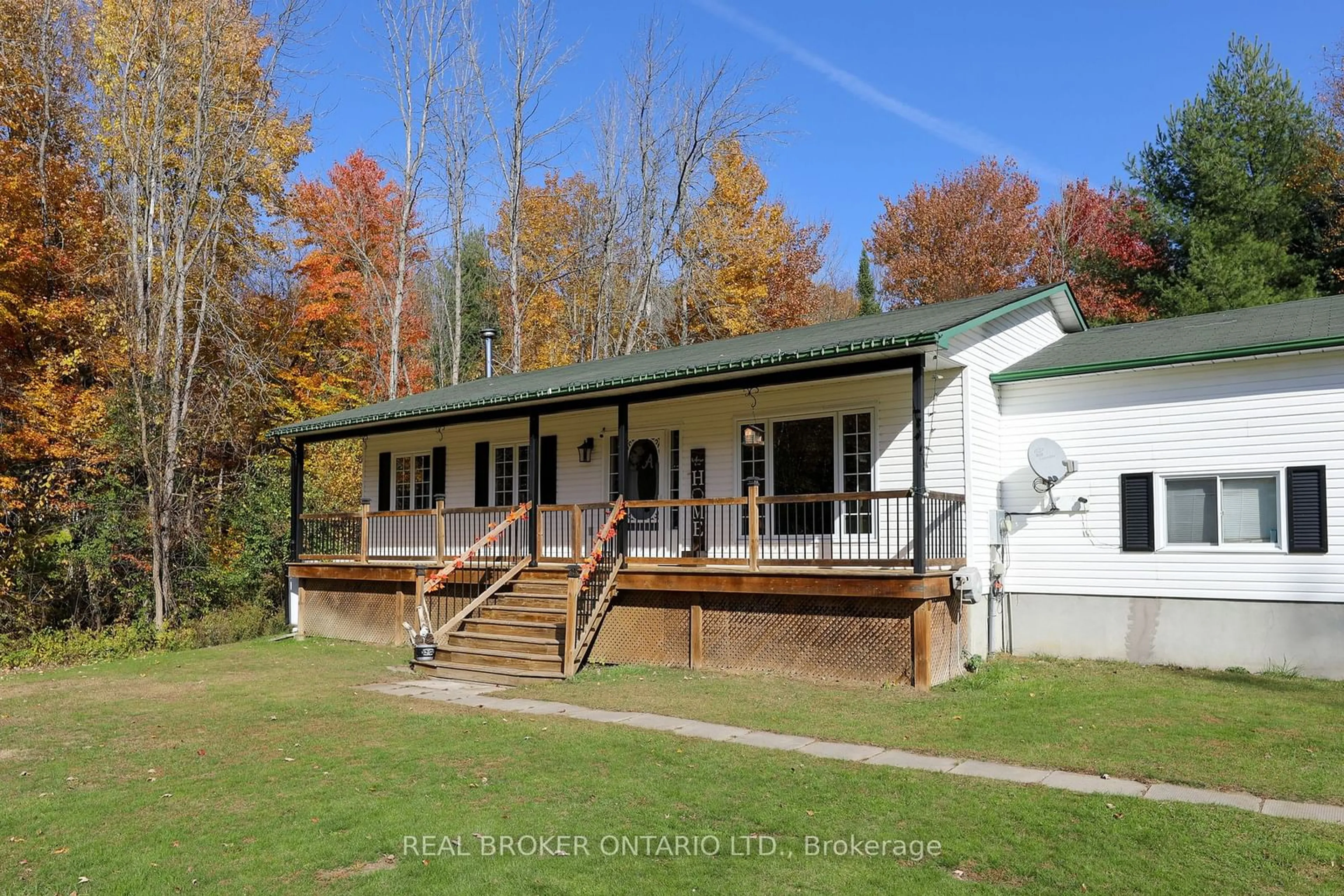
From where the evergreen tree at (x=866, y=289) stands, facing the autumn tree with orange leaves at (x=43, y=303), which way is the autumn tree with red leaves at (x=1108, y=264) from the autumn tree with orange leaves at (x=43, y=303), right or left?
left

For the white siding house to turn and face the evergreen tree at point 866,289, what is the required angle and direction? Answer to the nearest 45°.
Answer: approximately 135° to its right

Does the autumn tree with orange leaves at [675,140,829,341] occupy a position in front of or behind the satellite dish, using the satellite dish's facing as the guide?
behind

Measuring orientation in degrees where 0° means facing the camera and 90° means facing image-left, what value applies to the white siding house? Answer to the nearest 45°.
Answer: approximately 45°

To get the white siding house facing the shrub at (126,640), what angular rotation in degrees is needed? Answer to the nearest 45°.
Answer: approximately 45° to its right
